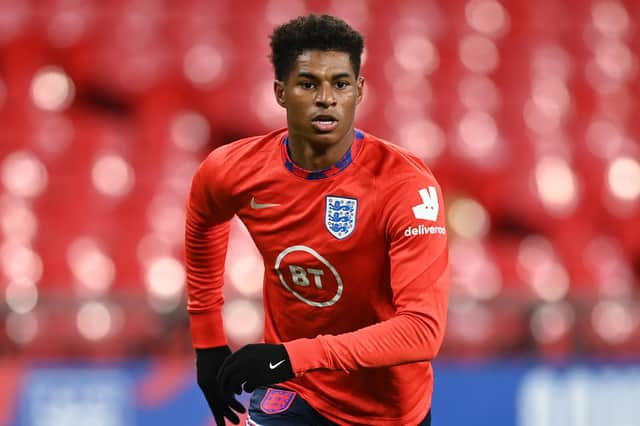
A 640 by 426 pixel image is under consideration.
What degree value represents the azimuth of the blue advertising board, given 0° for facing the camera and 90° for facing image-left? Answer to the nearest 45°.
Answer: approximately 0°

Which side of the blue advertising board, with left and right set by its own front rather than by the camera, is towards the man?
front
